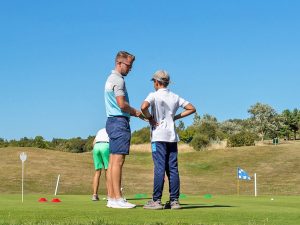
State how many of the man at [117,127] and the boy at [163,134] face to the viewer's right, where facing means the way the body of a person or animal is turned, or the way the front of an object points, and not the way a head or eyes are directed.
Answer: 1

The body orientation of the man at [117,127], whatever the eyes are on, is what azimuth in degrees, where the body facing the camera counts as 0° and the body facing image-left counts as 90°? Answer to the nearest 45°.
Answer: approximately 270°

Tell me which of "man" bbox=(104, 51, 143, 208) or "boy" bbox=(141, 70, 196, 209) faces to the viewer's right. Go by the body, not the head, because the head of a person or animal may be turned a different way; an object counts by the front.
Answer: the man

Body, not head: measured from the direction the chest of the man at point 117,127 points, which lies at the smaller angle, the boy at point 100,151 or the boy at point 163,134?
the boy at point 163,134

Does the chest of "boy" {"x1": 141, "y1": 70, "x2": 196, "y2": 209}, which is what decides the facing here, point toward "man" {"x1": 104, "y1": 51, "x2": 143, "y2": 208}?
no

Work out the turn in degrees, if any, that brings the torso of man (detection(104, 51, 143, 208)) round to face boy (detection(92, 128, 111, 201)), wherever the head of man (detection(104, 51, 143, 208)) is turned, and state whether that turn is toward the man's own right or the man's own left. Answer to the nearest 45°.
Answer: approximately 90° to the man's own left

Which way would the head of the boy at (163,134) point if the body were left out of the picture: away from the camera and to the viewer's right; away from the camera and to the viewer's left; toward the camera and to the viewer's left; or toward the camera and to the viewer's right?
away from the camera and to the viewer's left

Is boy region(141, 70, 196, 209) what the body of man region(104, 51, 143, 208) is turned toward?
yes

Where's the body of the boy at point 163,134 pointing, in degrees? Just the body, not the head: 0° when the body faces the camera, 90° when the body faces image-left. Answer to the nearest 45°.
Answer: approximately 135°
